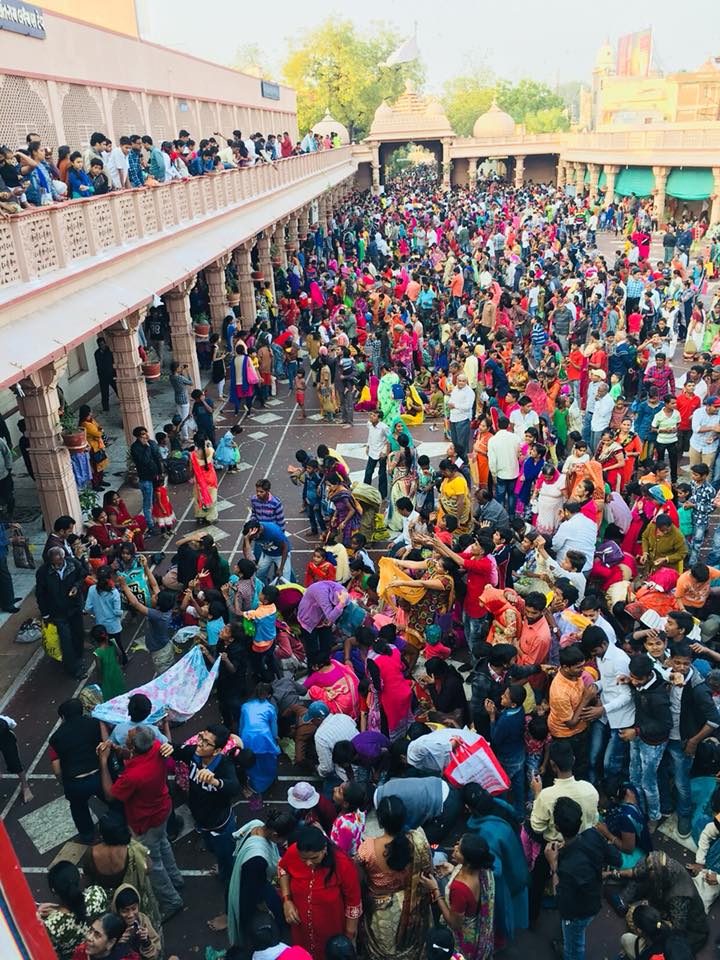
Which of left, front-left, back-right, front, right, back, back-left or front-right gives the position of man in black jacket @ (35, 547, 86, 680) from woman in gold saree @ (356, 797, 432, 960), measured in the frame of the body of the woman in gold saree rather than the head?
front-left

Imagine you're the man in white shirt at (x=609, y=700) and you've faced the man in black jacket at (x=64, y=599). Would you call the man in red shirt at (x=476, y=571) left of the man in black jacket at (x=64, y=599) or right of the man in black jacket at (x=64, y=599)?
right

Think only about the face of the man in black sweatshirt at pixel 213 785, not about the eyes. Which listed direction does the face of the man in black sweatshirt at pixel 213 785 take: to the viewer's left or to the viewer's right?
to the viewer's left

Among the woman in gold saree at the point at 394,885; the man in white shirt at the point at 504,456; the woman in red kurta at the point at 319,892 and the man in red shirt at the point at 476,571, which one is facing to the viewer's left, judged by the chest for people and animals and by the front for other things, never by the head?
the man in red shirt

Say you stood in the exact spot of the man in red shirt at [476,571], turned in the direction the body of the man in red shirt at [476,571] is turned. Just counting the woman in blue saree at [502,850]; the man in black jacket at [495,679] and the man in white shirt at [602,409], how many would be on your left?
2

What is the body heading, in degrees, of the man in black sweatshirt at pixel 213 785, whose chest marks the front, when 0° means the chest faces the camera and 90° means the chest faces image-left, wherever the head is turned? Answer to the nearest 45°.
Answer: approximately 45°

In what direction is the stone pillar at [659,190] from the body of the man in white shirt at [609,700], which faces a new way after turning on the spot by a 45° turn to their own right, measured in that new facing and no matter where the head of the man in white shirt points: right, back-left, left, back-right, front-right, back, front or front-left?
right

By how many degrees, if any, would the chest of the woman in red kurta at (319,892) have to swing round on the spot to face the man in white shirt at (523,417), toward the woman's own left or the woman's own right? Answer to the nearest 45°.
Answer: approximately 135° to the woman's own left

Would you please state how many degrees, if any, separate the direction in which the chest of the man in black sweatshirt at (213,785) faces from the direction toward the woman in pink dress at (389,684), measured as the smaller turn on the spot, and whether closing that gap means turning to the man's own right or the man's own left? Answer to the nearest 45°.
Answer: approximately 180°

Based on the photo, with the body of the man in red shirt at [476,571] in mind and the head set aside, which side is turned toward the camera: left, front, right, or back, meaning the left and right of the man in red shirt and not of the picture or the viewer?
left

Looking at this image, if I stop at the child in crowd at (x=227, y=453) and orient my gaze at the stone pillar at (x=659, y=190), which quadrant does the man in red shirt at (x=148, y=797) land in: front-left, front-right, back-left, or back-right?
back-right
